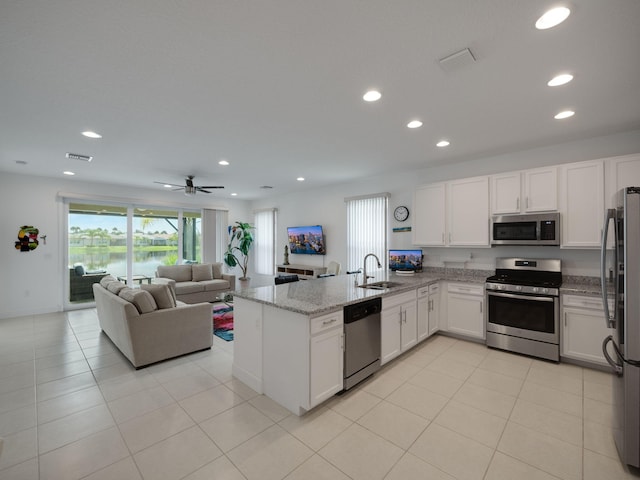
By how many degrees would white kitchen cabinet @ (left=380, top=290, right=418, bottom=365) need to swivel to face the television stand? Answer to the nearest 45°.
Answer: approximately 180°

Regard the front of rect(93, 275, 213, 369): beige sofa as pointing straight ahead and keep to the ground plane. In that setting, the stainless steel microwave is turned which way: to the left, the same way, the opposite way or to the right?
the opposite way

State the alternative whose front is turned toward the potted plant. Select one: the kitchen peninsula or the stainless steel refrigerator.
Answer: the stainless steel refrigerator

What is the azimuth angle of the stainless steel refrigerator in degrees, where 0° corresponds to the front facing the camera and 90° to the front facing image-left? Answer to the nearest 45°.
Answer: approximately 90°

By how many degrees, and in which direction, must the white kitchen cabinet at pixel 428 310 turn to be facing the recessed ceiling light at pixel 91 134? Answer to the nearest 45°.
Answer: approximately 90° to its right

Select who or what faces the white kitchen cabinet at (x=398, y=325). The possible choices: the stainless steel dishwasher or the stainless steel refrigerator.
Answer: the stainless steel refrigerator

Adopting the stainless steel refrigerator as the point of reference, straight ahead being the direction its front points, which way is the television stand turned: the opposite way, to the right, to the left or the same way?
to the left

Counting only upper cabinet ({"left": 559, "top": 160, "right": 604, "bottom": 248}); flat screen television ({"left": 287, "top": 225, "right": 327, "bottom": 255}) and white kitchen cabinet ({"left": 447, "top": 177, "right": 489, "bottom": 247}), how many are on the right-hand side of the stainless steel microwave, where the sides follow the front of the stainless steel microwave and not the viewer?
2

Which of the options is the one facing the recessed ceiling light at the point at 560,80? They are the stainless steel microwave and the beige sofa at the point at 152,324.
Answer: the stainless steel microwave

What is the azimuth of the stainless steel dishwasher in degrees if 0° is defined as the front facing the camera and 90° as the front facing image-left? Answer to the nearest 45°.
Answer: approximately 315°

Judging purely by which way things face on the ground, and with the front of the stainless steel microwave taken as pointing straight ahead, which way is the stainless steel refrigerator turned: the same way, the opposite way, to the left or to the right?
to the right
